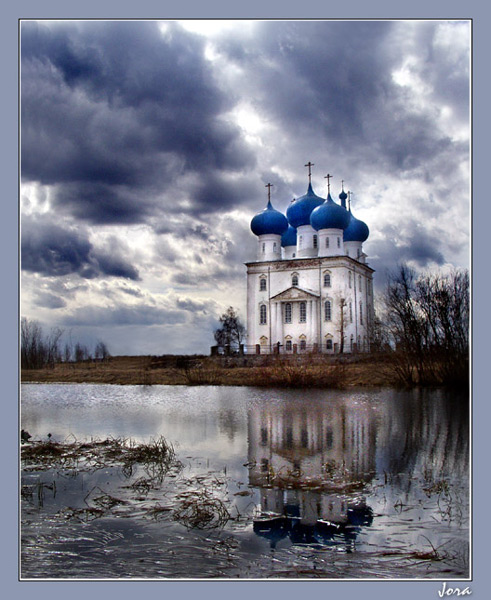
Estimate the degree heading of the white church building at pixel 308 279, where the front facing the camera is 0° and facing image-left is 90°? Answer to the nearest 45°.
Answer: approximately 0°

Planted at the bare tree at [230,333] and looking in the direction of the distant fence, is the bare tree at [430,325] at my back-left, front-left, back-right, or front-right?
front-right
